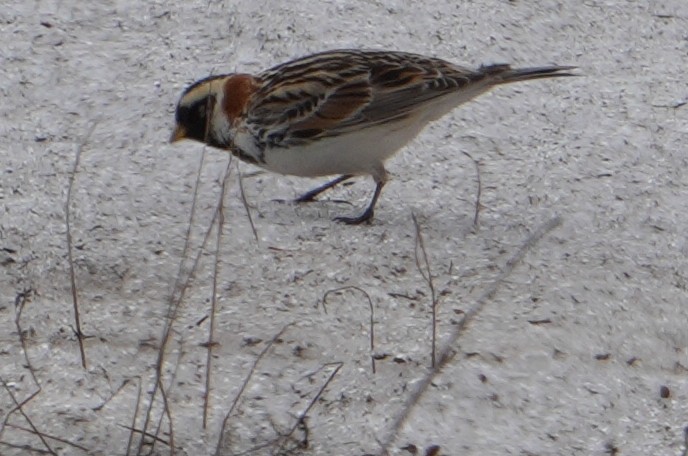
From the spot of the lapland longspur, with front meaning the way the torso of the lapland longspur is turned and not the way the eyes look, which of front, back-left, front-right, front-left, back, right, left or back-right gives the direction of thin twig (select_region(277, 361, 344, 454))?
left

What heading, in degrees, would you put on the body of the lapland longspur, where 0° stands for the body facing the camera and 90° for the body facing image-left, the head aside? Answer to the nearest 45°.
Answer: approximately 90°

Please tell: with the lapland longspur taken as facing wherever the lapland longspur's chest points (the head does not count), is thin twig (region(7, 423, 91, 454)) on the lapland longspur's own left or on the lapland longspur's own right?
on the lapland longspur's own left

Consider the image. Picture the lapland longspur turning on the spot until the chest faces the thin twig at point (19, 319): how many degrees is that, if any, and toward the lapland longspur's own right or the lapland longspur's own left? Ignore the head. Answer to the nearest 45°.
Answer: approximately 45° to the lapland longspur's own left

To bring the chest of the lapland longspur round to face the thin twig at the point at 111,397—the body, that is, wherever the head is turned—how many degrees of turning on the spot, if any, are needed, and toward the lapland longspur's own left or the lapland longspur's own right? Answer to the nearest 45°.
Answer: approximately 90° to the lapland longspur's own left

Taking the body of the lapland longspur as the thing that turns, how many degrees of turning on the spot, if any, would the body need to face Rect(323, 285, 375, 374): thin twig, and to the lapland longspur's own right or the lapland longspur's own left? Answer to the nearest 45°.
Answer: approximately 90° to the lapland longspur's own left

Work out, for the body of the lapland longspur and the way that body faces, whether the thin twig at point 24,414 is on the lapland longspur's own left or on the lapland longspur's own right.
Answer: on the lapland longspur's own left

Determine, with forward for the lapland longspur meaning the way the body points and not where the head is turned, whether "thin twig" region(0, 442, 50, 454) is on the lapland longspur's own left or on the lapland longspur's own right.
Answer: on the lapland longspur's own left
